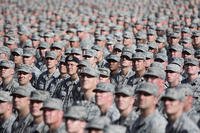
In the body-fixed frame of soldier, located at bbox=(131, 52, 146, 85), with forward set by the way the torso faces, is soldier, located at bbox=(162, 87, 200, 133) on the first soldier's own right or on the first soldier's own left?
on the first soldier's own left

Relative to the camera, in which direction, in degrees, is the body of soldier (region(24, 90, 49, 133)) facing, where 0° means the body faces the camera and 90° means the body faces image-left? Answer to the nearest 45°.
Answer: approximately 45°

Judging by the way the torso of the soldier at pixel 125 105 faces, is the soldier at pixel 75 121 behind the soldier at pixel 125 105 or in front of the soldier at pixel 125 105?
in front

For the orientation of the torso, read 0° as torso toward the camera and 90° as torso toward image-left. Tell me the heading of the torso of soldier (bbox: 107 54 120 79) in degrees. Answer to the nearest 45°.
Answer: approximately 45°

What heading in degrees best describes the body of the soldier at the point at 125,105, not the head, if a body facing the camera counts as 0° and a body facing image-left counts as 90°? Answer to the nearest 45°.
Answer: approximately 45°

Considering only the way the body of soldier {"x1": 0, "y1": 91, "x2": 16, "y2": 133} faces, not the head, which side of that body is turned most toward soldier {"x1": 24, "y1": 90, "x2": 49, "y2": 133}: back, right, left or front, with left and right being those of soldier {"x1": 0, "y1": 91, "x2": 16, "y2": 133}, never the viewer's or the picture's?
left

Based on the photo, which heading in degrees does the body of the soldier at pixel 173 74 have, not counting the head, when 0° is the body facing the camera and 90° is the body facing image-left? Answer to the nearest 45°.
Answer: approximately 45°
